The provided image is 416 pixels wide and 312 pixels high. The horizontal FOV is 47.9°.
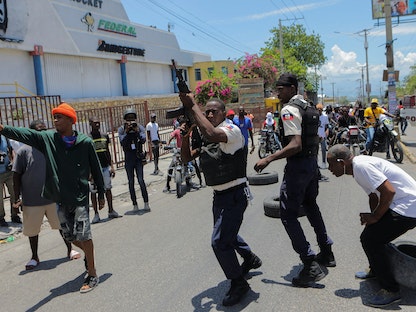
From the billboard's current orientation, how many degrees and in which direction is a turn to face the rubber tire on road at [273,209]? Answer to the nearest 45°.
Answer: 0° — it already faces it

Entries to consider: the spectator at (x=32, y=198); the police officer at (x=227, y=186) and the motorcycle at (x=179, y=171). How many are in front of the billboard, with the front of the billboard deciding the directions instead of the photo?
3

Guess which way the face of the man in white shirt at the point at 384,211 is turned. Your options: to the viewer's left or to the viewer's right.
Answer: to the viewer's left

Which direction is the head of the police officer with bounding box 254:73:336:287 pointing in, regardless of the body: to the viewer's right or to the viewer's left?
to the viewer's left

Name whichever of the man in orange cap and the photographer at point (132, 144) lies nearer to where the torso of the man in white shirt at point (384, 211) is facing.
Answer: the man in orange cap

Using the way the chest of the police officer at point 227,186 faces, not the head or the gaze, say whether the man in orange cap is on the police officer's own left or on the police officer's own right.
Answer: on the police officer's own right

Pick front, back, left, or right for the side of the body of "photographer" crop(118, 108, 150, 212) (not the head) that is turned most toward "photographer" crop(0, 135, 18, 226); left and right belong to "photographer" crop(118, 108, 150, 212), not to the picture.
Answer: right

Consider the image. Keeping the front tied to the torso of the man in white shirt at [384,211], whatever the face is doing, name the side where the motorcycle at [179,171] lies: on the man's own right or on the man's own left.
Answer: on the man's own right

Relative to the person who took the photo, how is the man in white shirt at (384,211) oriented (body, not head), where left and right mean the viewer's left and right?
facing to the left of the viewer
